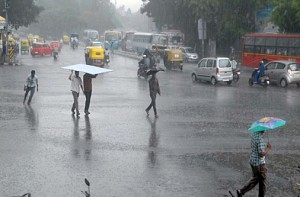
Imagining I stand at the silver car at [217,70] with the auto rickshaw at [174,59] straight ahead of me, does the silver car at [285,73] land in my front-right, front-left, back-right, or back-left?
back-right

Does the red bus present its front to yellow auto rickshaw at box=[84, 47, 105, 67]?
yes

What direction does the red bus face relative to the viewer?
to the viewer's left
